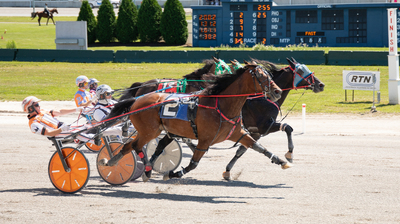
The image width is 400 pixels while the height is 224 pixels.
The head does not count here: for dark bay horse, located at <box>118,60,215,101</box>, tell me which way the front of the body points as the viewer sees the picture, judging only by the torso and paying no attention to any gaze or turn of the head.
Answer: to the viewer's right

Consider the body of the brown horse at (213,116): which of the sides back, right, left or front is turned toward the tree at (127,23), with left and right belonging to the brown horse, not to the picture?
left

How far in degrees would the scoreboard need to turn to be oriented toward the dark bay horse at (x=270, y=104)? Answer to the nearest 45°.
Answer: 0° — it already faces it

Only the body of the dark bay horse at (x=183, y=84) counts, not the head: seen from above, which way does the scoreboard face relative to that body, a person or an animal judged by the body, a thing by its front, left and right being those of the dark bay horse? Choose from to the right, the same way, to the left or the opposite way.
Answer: to the right

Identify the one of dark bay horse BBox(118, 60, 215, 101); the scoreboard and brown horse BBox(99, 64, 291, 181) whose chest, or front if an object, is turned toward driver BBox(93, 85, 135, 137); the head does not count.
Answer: the scoreboard

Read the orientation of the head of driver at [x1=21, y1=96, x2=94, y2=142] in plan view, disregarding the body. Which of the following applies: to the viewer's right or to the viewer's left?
to the viewer's right

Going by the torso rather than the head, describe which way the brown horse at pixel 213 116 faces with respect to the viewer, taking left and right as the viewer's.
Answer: facing to the right of the viewer

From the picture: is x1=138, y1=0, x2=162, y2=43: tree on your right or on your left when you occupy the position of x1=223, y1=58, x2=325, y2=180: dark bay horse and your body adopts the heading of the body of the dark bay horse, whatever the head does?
on your left

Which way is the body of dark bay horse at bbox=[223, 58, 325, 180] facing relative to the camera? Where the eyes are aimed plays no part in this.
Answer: to the viewer's right

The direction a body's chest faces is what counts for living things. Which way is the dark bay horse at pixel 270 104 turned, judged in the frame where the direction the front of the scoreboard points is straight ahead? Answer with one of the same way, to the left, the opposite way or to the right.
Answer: to the left

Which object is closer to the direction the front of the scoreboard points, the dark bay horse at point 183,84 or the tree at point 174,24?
the dark bay horse

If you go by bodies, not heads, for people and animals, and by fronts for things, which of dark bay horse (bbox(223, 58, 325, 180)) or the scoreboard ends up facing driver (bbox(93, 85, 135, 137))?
the scoreboard

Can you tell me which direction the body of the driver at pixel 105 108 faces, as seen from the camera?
to the viewer's right
